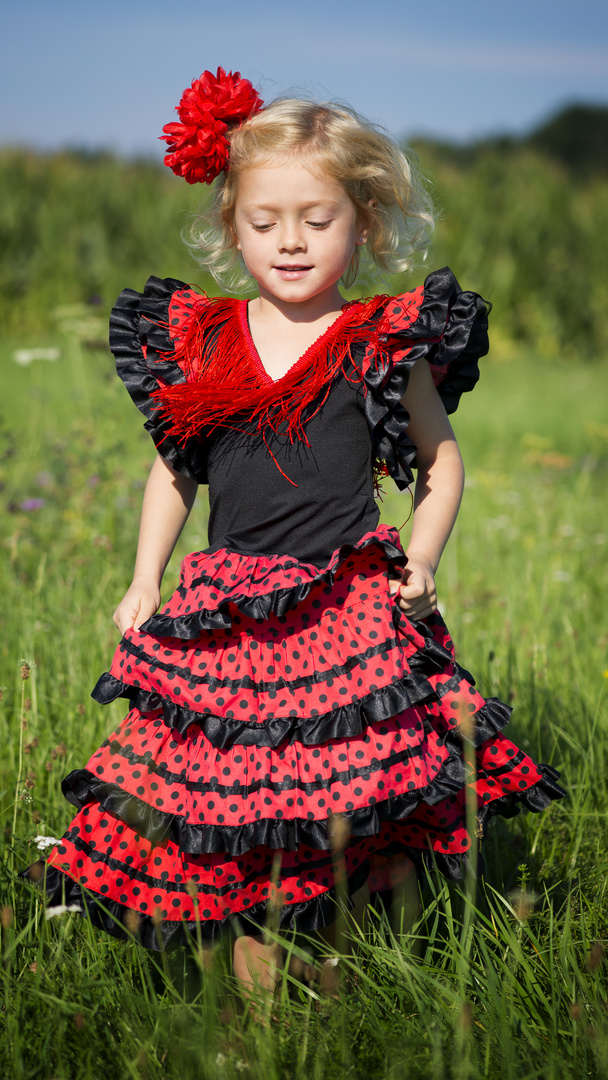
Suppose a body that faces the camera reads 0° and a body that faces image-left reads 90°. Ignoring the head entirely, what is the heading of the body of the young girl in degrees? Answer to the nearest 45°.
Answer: approximately 0°
